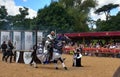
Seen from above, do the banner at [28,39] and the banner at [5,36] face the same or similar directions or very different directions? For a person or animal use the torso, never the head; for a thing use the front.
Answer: same or similar directions

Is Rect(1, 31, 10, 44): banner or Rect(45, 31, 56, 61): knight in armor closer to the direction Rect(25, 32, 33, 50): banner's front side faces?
the knight in armor

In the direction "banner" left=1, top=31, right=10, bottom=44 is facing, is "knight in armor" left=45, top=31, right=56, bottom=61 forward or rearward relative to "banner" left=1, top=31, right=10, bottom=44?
forward

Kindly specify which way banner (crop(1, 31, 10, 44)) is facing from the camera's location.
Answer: facing the viewer

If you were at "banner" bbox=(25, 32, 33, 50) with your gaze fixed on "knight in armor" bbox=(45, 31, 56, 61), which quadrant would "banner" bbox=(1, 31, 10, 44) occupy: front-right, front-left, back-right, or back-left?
back-right

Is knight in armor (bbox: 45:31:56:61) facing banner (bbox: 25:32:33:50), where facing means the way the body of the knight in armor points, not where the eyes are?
no

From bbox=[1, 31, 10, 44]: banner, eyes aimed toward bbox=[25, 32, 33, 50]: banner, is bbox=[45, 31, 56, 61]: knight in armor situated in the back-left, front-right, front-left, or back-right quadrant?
front-right

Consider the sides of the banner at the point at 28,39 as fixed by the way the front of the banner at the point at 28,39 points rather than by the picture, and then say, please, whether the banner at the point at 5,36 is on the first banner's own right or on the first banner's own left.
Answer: on the first banner's own right
